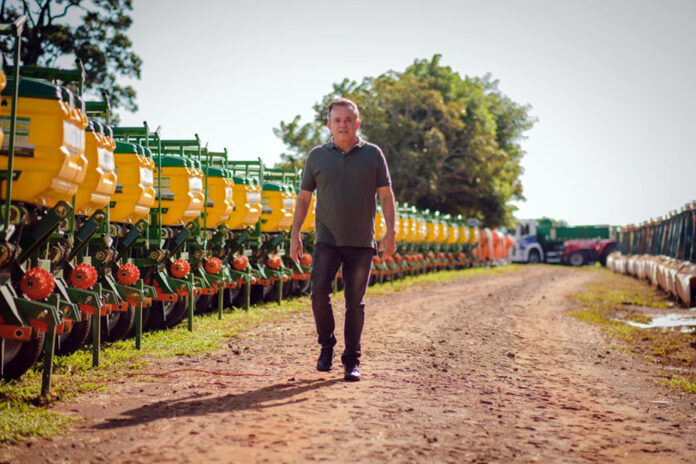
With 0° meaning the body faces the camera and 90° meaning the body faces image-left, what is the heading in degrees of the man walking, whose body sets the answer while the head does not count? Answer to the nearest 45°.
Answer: approximately 0°

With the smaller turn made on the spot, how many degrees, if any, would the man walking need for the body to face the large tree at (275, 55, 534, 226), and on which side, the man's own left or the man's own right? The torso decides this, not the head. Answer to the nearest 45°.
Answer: approximately 180°

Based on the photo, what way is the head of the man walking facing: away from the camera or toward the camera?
toward the camera
